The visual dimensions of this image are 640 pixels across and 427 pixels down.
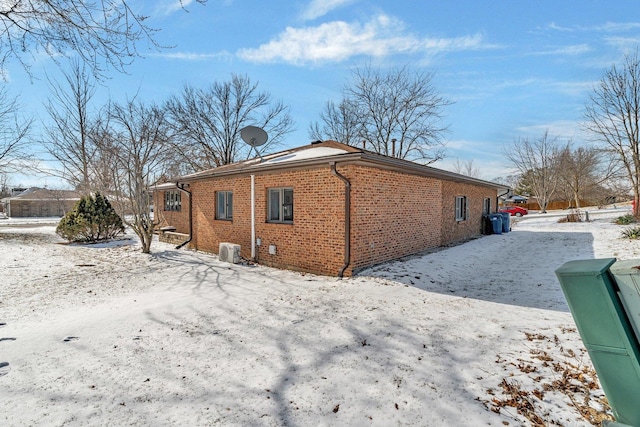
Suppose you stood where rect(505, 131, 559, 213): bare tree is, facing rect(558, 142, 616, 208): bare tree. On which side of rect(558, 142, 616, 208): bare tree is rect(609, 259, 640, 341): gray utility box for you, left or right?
right

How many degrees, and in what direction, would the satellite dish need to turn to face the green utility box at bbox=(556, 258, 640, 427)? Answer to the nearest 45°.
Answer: approximately 180°

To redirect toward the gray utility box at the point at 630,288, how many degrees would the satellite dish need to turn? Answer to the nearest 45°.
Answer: approximately 180°

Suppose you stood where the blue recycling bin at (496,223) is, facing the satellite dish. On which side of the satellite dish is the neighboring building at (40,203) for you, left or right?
right

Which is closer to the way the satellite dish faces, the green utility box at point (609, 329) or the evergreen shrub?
the evergreen shrub

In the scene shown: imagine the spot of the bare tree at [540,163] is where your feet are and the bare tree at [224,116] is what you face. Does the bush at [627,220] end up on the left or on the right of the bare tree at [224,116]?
left
